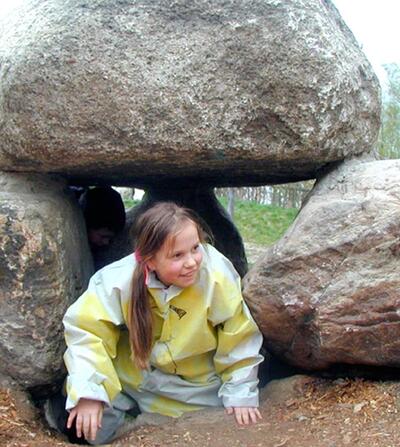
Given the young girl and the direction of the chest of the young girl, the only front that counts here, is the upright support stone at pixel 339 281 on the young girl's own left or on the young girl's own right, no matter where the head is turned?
on the young girl's own left

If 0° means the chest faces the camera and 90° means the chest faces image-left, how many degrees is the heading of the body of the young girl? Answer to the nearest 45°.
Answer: approximately 0°
